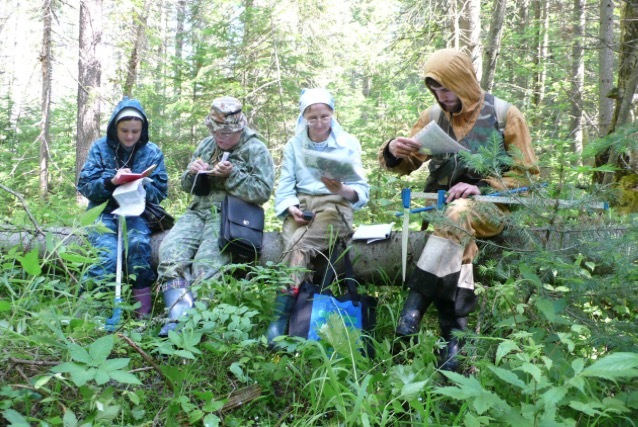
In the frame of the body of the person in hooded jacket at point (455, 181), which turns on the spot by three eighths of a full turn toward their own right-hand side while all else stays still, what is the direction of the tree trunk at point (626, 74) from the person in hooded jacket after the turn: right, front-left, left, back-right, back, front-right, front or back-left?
front-right

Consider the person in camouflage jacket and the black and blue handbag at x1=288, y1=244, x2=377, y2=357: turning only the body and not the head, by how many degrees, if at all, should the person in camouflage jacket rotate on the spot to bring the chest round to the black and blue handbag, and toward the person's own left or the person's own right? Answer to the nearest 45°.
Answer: approximately 90° to the person's own left

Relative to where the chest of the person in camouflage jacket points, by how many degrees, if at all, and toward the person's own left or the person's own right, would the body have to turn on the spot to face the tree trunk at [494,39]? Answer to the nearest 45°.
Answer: approximately 180°

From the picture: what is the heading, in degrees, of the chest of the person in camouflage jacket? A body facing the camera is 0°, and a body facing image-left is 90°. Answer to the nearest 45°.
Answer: approximately 45°

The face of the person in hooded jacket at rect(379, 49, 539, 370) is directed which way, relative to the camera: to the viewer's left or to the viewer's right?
to the viewer's left

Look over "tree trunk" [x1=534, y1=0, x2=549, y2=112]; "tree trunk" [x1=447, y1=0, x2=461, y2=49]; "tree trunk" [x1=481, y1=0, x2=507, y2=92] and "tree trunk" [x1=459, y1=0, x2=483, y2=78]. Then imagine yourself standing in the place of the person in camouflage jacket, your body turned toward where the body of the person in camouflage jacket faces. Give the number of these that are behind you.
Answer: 4

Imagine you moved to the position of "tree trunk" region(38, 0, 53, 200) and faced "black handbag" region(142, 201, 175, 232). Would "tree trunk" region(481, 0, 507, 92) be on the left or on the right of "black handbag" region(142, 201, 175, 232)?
left

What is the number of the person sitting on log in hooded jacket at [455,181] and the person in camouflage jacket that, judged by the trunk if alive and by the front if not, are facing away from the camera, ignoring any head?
0

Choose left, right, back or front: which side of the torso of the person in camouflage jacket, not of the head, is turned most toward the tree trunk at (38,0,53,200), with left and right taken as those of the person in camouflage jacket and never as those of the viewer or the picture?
right

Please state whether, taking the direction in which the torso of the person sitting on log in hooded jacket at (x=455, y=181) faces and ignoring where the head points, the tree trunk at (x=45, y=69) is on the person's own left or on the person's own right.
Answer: on the person's own right

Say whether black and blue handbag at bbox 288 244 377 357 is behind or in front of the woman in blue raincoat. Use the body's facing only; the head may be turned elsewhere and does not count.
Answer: in front
